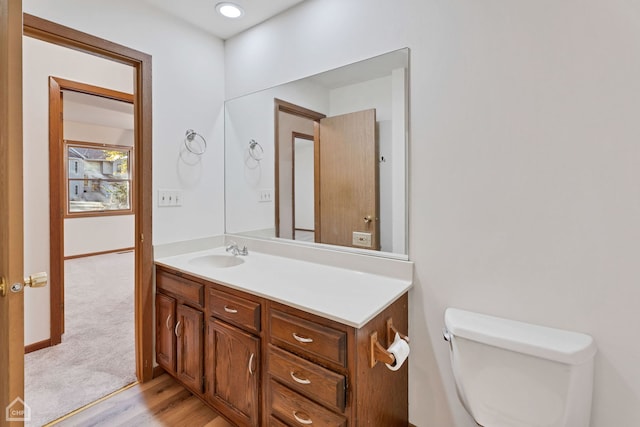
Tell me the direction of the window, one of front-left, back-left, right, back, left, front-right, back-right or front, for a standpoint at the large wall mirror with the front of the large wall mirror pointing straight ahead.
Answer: right

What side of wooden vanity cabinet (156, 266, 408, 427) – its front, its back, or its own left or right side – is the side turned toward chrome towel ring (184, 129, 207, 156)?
right

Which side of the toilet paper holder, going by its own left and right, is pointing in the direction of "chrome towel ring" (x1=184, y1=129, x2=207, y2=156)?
back

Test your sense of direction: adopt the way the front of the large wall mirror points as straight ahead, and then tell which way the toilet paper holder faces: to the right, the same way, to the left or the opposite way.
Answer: to the left

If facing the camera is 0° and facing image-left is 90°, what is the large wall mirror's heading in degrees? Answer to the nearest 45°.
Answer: approximately 45°

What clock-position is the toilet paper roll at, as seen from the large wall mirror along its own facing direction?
The toilet paper roll is roughly at 10 o'clock from the large wall mirror.

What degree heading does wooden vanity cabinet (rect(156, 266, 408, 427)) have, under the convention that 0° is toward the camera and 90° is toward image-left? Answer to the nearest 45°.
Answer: approximately 45°

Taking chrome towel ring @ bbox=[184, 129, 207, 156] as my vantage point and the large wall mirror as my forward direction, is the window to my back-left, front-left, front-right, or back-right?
back-left

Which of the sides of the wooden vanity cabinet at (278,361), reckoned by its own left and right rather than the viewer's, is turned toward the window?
right

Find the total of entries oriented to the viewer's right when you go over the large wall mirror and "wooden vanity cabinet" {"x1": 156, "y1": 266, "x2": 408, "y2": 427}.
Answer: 0

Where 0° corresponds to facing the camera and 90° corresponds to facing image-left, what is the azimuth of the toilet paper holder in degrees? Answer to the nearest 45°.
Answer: approximately 315°

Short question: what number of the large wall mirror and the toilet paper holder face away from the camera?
0
